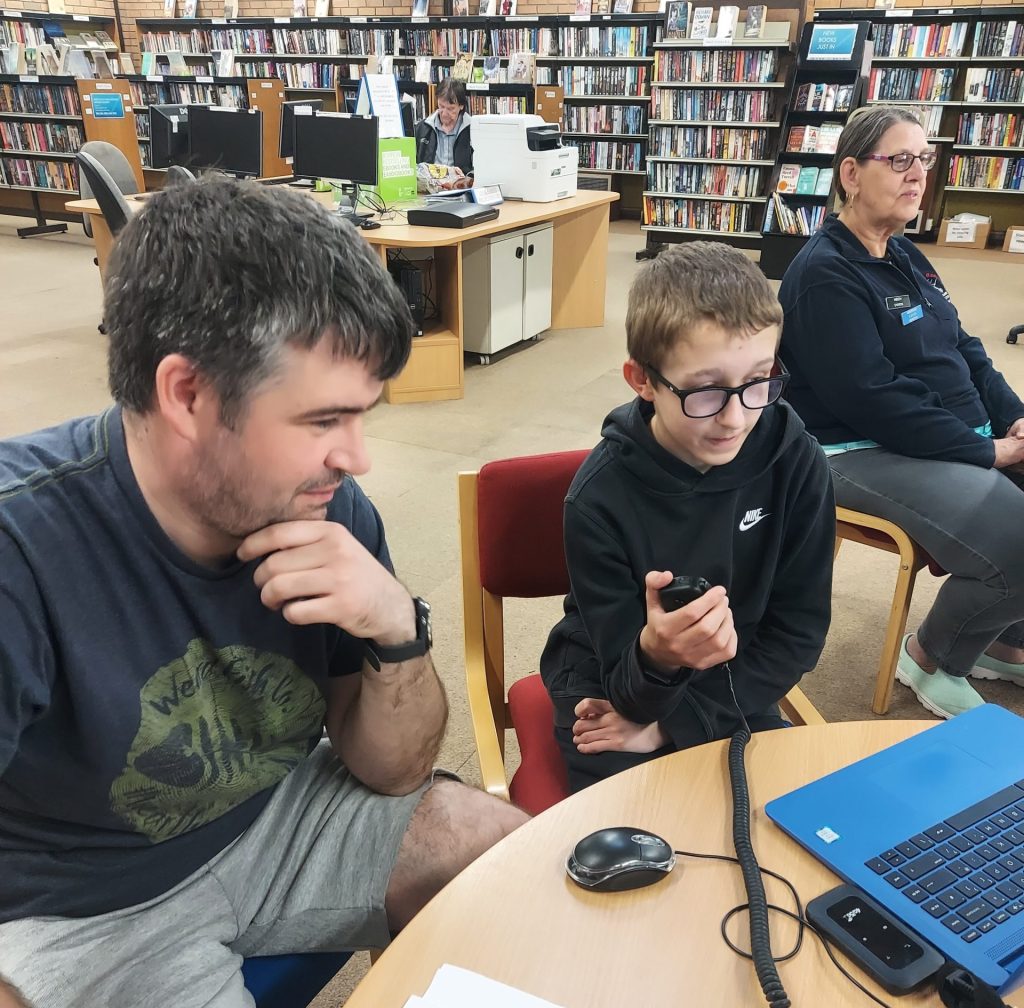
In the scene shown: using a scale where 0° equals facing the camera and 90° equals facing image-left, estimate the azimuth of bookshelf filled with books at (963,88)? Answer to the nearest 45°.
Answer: approximately 0°

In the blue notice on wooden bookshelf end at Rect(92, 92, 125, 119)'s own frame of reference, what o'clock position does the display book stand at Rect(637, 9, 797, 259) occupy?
The display book stand is roughly at 10 o'clock from the blue notice on wooden bookshelf end.

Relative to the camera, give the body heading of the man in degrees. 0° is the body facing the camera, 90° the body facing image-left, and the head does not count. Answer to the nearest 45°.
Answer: approximately 315°

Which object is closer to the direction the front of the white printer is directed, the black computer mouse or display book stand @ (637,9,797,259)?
the black computer mouse

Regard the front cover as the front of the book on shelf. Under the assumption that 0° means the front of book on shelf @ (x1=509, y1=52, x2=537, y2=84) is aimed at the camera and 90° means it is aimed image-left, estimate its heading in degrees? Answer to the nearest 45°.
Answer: approximately 0°

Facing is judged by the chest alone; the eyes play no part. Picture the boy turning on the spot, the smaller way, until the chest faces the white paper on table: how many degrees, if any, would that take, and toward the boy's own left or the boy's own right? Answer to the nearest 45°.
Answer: approximately 45° to the boy's own right

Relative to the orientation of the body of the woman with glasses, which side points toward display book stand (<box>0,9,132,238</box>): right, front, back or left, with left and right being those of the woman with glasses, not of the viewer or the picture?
back

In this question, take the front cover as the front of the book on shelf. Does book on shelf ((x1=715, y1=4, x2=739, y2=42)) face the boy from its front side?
yes

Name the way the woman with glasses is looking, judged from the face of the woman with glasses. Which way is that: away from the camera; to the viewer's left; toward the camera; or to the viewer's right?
to the viewer's right

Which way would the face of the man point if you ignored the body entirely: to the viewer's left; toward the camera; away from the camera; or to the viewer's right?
to the viewer's right

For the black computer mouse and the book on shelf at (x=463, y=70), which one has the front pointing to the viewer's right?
the black computer mouse

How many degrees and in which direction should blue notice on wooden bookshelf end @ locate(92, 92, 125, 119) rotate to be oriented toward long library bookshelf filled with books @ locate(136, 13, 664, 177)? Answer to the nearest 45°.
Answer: approximately 90° to its left
